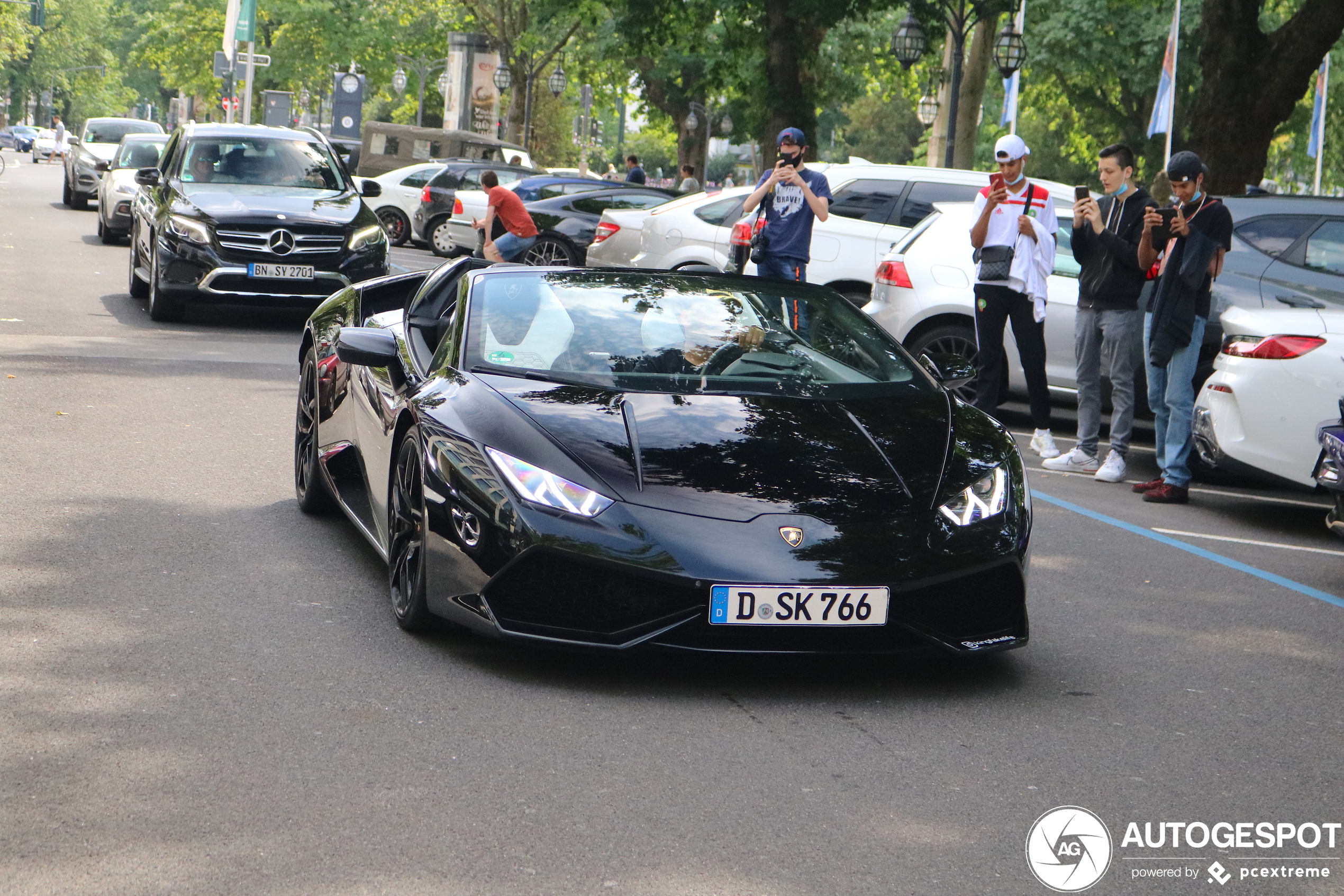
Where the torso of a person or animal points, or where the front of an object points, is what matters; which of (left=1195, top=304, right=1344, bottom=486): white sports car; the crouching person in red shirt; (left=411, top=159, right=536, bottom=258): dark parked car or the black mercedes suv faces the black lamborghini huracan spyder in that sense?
the black mercedes suv

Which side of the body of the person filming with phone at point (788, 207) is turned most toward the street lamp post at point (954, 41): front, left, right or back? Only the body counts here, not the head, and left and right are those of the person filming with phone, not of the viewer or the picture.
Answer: back

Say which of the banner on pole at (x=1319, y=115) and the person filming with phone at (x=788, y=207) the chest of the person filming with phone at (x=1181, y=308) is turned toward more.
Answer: the person filming with phone

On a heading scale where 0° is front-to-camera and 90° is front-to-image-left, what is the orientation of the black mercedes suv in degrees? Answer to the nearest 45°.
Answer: approximately 0°

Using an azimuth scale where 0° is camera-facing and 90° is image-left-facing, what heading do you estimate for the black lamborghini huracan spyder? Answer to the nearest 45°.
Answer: approximately 315°

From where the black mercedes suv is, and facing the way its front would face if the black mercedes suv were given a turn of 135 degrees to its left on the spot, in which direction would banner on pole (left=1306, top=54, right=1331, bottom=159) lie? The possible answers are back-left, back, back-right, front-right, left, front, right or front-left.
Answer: front

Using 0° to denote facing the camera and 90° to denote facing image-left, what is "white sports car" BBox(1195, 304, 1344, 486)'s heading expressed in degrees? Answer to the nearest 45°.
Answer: approximately 225°

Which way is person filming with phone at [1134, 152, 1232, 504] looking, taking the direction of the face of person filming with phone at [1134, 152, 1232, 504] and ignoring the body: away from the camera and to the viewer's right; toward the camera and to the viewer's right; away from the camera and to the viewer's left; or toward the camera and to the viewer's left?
toward the camera and to the viewer's left

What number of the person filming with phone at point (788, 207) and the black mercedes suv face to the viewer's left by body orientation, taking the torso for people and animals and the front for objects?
0

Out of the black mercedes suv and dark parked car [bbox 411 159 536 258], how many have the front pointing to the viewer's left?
0

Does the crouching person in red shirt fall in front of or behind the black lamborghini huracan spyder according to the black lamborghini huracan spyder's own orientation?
behind

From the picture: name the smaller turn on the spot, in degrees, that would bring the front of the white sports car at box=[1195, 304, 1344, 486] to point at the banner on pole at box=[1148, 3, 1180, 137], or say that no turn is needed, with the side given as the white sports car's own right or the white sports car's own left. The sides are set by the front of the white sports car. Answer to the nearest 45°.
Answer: approximately 45° to the white sports car's own left

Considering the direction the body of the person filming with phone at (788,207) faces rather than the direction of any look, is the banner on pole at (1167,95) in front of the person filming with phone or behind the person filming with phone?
behind

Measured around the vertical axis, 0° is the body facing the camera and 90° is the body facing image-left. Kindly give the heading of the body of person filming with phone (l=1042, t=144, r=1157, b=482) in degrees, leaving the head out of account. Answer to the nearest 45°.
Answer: approximately 45°
